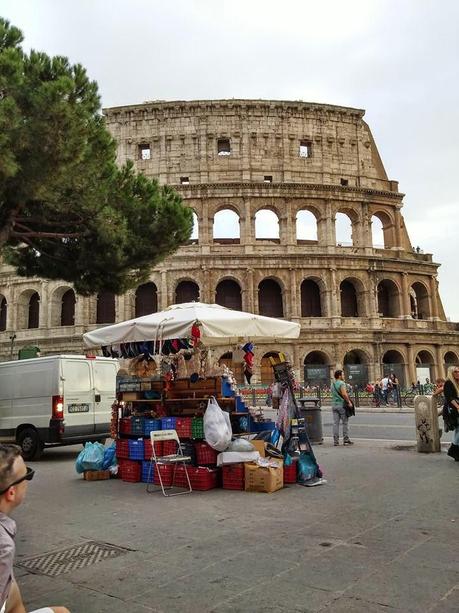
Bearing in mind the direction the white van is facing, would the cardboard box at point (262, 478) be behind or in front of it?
behind

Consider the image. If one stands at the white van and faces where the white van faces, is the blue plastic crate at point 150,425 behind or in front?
behind

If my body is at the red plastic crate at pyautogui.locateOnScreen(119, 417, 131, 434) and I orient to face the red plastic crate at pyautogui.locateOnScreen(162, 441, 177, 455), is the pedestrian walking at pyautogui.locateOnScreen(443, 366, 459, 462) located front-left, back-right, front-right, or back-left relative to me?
front-left

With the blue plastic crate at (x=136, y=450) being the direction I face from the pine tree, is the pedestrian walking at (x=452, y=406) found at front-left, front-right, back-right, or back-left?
front-left

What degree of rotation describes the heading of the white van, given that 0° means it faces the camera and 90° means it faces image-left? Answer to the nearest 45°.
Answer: approximately 135°

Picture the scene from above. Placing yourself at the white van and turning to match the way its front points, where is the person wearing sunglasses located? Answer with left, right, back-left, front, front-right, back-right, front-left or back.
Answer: back-left

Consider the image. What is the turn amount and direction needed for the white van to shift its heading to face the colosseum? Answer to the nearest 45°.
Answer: approximately 90° to its right

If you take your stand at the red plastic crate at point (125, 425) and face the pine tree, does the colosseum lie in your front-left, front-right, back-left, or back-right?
front-right
